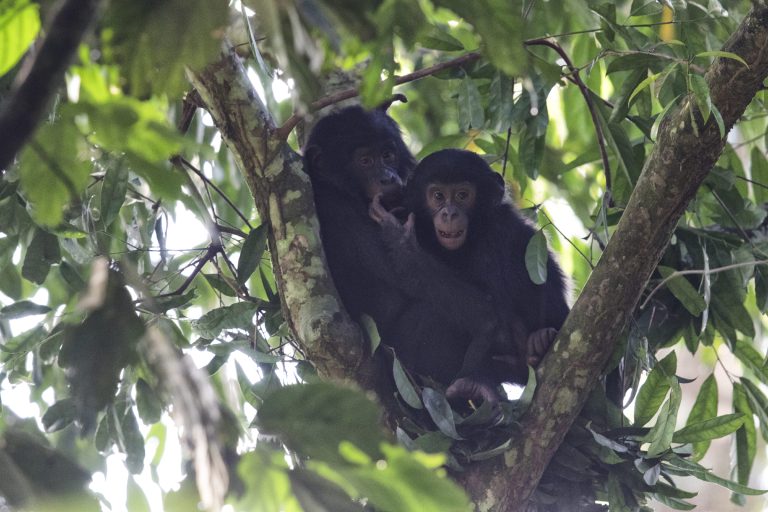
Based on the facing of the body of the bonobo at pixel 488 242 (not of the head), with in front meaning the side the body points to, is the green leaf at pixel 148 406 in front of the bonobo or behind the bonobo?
in front

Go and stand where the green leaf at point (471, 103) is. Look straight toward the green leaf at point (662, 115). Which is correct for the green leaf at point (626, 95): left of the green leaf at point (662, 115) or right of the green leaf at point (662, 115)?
left

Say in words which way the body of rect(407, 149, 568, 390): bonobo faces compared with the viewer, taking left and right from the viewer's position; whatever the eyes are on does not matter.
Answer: facing the viewer and to the left of the viewer

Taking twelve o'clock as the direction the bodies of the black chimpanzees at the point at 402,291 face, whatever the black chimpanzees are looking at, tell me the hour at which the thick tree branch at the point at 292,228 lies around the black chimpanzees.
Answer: The thick tree branch is roughly at 2 o'clock from the black chimpanzees.

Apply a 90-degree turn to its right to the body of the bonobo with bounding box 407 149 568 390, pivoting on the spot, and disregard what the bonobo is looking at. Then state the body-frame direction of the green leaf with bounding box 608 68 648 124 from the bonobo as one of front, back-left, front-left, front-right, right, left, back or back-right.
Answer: back

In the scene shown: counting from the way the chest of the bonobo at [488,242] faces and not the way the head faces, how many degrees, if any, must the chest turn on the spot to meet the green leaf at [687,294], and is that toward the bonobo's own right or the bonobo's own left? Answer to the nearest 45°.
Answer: approximately 90° to the bonobo's own left

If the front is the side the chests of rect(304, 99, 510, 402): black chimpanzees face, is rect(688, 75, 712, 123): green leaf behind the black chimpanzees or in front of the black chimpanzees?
in front

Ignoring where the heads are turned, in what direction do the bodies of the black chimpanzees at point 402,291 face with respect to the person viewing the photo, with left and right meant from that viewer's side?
facing the viewer and to the right of the viewer

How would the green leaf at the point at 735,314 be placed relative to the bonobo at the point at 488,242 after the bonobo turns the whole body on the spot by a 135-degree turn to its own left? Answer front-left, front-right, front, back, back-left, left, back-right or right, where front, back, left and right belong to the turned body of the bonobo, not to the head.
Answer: front

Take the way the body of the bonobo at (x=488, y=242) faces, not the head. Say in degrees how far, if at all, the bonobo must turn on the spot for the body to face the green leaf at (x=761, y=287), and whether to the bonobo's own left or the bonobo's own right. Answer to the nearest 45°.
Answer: approximately 135° to the bonobo's own left
